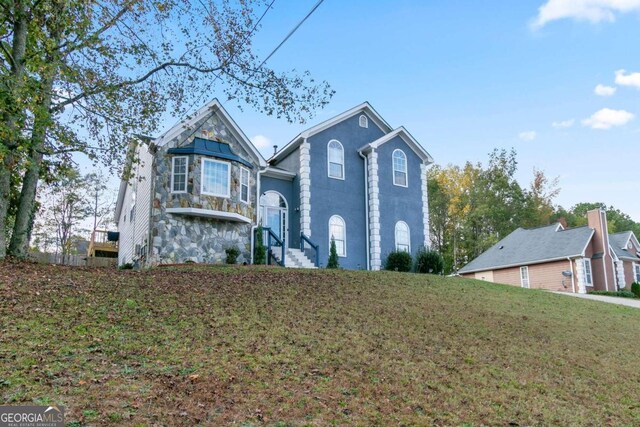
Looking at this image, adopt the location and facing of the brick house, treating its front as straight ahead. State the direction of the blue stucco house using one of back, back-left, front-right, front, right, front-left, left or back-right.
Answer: right

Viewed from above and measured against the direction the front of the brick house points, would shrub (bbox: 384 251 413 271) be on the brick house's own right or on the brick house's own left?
on the brick house's own right

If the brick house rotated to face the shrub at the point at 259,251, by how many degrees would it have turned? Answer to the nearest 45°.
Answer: approximately 90° to its right

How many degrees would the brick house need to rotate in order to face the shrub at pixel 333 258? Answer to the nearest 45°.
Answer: approximately 90° to its right
